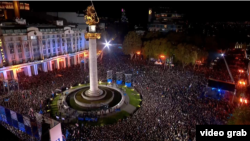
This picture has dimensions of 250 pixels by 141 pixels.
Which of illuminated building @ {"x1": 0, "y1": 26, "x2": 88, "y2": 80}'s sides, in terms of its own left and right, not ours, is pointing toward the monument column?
front

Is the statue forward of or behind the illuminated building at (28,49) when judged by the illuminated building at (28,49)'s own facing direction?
forward
